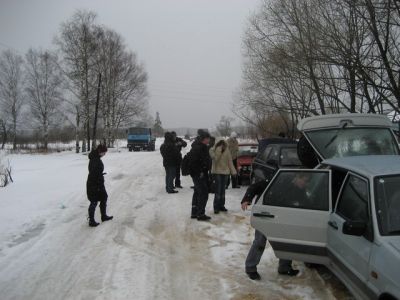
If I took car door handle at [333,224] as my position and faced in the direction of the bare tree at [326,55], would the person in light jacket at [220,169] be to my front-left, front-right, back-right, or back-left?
front-left

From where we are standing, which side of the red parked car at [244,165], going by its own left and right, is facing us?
front

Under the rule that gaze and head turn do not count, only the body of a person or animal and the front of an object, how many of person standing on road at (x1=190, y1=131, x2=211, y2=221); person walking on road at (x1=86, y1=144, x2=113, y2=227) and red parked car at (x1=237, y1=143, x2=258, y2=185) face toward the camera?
1

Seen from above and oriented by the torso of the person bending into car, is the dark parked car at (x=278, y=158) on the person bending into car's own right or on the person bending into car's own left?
on the person bending into car's own left

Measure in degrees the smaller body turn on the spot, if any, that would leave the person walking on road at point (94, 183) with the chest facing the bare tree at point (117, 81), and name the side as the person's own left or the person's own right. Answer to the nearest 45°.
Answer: approximately 90° to the person's own left

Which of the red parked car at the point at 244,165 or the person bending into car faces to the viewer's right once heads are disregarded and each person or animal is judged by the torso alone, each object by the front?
the person bending into car

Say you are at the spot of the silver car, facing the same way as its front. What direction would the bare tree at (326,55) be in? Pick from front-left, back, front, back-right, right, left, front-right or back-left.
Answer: back-left

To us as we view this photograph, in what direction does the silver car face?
facing the viewer and to the right of the viewer

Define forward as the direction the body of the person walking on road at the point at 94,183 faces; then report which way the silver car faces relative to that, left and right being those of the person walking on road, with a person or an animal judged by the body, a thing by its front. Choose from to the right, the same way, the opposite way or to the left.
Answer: to the right

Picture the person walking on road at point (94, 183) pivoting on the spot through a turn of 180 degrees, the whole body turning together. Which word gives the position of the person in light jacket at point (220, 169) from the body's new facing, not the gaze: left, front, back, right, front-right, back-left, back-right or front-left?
back

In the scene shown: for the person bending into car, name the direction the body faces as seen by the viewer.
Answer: to the viewer's right
